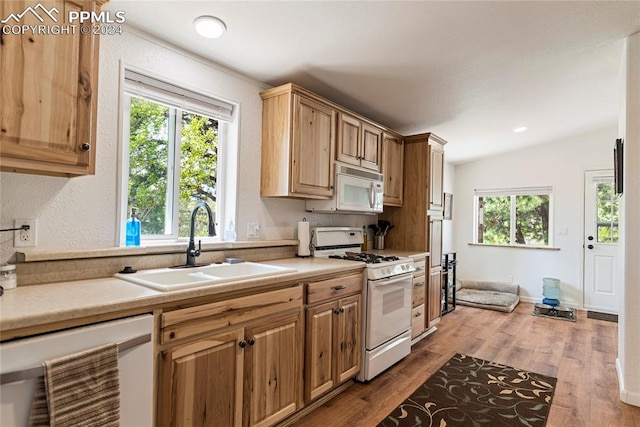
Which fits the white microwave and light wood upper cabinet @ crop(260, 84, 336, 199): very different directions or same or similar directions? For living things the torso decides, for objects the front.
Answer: same or similar directions

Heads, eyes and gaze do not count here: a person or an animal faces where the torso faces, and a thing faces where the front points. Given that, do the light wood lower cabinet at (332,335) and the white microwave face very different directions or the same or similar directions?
same or similar directions

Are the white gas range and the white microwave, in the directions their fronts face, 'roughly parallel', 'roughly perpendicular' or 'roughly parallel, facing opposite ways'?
roughly parallel

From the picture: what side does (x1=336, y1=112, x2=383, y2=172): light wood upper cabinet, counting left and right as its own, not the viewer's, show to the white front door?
left

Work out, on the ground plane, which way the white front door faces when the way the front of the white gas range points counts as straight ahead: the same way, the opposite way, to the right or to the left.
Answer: to the right

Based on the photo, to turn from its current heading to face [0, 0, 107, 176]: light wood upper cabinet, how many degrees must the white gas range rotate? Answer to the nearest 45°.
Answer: approximately 90° to its right

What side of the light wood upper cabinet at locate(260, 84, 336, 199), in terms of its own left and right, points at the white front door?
left

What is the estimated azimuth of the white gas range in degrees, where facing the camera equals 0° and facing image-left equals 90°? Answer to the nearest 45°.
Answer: approximately 315°

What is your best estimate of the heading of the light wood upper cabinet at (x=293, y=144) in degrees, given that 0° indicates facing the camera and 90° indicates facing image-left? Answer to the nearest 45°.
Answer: approximately 315°

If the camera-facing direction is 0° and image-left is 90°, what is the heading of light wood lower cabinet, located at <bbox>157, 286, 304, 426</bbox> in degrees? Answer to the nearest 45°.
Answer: approximately 315°

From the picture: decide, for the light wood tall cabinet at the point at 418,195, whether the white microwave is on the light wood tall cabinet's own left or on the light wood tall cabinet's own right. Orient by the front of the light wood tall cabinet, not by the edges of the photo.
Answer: on the light wood tall cabinet's own right

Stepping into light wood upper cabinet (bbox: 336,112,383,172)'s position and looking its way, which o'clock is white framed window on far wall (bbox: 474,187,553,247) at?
The white framed window on far wall is roughly at 9 o'clock from the light wood upper cabinet.

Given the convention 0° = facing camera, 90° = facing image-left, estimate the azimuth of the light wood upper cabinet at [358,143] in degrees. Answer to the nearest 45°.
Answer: approximately 315°

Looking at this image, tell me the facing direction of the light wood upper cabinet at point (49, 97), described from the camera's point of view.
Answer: facing the viewer
